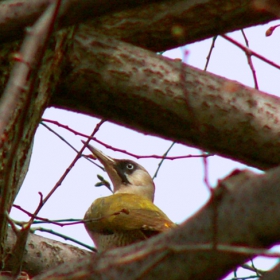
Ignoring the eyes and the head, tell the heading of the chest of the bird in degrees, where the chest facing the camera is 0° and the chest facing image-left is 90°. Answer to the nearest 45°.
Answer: approximately 90°

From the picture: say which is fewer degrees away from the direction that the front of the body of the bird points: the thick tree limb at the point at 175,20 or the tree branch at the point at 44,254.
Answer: the tree branch

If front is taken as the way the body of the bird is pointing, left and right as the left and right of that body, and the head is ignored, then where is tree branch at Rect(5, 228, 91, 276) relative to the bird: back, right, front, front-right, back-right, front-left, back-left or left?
front-left
